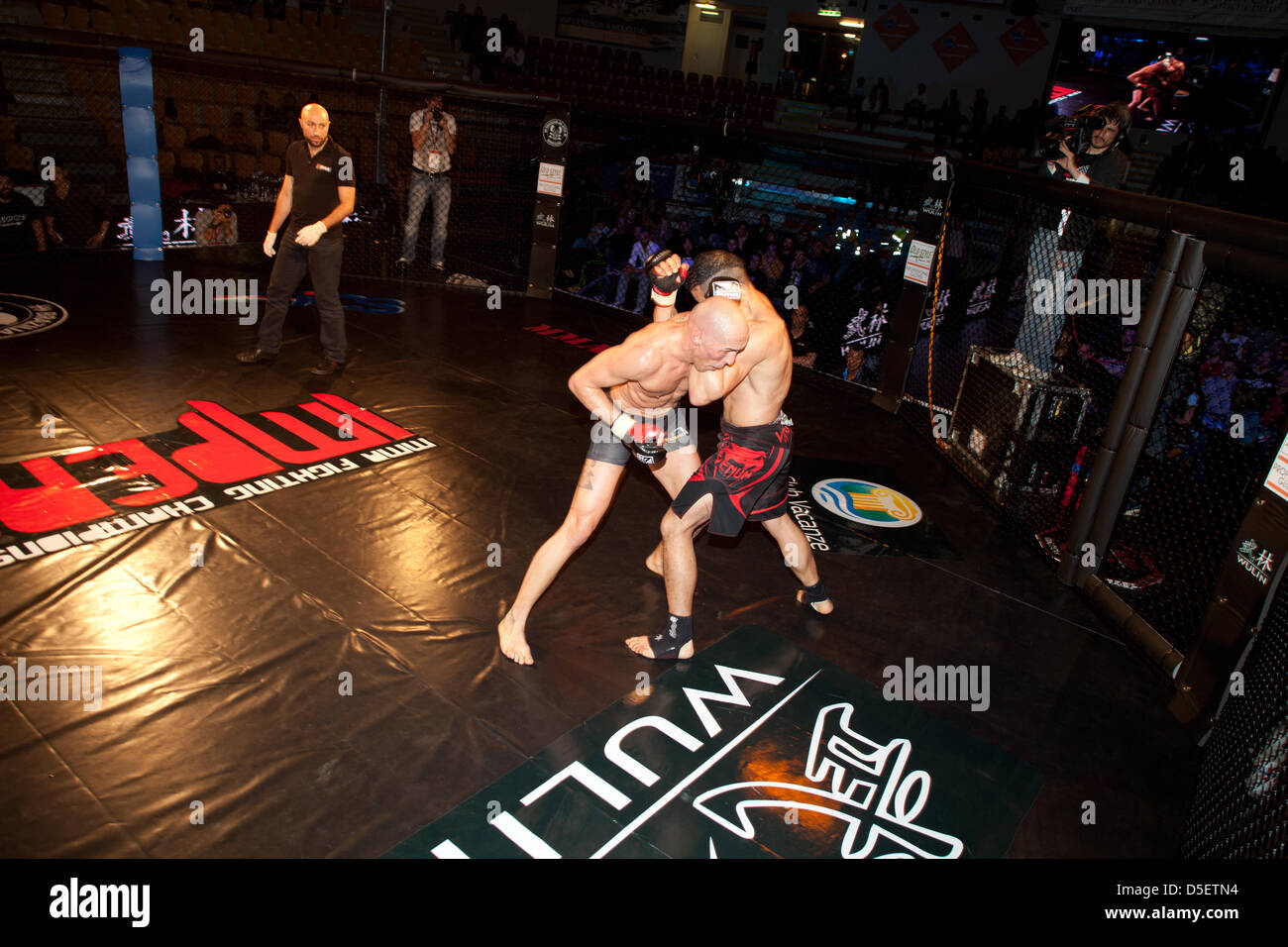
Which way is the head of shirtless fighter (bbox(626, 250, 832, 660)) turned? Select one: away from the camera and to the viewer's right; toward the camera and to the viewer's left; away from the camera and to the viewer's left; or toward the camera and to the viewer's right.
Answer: away from the camera and to the viewer's left

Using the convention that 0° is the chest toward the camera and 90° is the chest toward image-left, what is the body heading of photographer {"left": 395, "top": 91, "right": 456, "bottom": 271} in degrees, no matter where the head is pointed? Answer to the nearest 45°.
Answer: approximately 0°

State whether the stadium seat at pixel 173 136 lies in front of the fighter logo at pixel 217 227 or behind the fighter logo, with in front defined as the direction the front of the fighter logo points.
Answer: behind

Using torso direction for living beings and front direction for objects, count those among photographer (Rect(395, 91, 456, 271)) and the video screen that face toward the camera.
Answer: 2

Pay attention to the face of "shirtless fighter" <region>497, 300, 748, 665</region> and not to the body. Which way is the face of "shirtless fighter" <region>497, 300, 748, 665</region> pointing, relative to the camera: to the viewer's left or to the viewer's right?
to the viewer's right

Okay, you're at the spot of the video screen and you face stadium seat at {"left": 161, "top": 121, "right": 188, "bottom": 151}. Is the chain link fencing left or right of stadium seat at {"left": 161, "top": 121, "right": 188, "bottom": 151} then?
left

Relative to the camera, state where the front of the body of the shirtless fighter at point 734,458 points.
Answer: to the viewer's left
